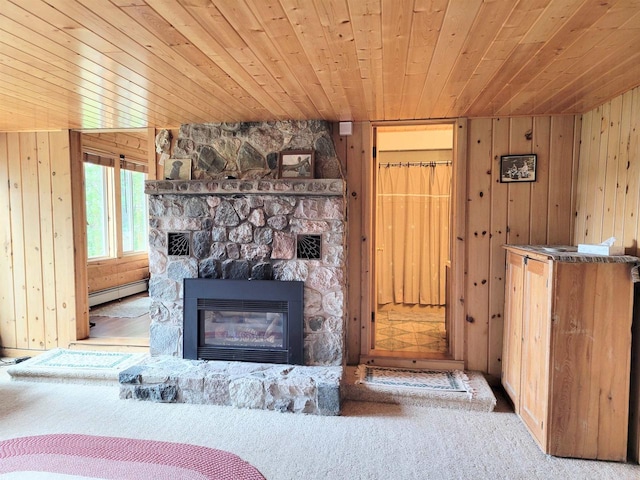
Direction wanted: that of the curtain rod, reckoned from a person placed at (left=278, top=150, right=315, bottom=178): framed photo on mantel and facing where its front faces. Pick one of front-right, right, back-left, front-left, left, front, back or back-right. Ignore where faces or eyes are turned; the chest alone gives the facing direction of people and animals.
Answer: back-left

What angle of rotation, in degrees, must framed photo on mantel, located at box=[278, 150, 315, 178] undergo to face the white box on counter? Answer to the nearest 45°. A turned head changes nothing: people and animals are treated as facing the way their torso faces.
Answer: approximately 45° to its left

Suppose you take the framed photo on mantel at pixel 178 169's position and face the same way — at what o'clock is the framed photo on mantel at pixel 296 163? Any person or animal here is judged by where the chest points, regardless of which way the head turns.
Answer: the framed photo on mantel at pixel 296 163 is roughly at 10 o'clock from the framed photo on mantel at pixel 178 169.

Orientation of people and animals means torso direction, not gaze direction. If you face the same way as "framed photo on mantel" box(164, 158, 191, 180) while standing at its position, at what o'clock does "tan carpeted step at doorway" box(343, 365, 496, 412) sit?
The tan carpeted step at doorway is roughly at 10 o'clock from the framed photo on mantel.

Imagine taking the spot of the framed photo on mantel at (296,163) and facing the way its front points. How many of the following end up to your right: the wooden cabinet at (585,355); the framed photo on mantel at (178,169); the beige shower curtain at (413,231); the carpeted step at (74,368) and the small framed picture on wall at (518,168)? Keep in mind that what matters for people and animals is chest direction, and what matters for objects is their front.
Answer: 2

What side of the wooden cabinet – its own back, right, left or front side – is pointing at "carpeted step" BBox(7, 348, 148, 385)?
front

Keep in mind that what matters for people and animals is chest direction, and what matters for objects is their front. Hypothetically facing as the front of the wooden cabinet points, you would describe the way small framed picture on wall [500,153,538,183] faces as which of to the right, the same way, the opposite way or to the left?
to the left

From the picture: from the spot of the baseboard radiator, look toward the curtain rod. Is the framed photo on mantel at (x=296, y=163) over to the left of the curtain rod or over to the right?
right

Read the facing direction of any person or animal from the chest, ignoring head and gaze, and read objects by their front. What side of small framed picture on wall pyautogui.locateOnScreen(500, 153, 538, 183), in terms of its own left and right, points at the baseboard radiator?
right

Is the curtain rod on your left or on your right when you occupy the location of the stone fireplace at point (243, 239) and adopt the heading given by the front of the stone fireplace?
on your left

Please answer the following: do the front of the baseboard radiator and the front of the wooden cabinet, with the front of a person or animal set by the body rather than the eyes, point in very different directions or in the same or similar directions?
very different directions

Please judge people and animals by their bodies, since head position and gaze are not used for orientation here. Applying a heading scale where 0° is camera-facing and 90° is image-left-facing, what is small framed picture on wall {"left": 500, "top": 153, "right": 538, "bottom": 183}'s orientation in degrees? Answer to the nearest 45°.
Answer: approximately 0°

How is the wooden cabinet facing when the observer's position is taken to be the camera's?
facing to the left of the viewer
